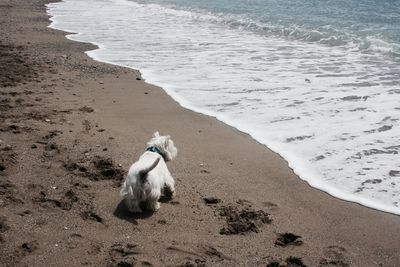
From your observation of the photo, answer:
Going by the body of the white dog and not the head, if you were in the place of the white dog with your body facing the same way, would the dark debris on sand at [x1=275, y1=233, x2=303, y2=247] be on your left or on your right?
on your right

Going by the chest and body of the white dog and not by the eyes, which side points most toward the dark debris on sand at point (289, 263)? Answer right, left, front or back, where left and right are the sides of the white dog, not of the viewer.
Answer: right

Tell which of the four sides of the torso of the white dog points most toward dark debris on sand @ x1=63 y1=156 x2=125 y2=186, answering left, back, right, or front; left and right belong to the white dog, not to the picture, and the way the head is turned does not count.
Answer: left

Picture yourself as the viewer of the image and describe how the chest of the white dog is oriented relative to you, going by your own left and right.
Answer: facing away from the viewer and to the right of the viewer

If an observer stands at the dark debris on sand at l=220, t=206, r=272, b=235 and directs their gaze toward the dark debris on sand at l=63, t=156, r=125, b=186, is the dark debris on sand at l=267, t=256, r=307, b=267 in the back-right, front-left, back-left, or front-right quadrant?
back-left
